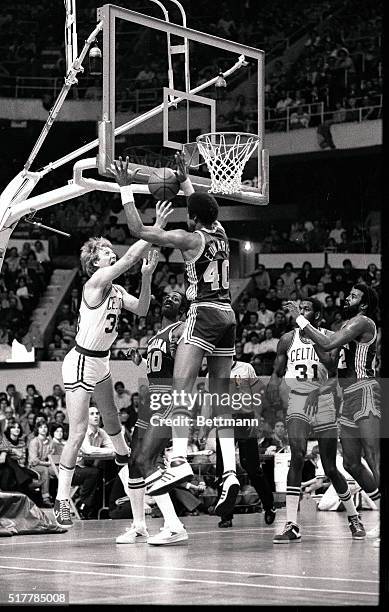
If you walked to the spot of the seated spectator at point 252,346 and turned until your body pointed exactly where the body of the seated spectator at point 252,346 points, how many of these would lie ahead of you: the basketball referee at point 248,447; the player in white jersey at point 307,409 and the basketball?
3

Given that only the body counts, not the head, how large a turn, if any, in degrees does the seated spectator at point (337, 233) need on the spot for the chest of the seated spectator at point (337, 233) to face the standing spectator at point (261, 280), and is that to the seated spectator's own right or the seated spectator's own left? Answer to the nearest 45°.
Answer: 0° — they already face them

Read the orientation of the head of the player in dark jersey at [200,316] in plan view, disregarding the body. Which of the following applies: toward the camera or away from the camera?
away from the camera

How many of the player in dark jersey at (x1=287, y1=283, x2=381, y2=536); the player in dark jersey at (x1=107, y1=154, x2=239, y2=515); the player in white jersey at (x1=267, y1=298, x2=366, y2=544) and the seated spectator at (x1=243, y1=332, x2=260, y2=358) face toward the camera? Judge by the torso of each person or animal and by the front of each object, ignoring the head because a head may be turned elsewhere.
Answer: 2

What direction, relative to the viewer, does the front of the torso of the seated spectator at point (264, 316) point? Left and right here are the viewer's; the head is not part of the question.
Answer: facing the viewer and to the left of the viewer

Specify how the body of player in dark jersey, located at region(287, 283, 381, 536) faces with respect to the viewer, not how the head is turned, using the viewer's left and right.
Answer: facing to the left of the viewer

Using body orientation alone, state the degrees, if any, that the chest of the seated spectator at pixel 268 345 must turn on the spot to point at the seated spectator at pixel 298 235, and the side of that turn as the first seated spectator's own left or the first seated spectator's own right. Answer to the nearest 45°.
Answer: approximately 135° to the first seated spectator's own right

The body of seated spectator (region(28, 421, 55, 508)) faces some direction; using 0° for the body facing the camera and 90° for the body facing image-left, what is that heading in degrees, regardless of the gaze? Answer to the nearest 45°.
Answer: approximately 315°

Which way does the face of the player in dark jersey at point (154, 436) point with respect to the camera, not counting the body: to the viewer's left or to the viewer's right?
to the viewer's left

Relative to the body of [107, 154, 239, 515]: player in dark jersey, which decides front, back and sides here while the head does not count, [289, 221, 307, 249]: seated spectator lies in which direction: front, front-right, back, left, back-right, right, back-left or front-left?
front-right

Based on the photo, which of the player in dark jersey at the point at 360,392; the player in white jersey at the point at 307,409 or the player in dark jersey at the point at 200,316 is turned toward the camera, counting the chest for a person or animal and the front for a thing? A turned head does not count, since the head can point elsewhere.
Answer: the player in white jersey

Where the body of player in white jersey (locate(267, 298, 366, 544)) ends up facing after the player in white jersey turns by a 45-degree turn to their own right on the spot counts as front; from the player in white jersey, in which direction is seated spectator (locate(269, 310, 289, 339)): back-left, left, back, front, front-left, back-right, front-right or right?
back-right

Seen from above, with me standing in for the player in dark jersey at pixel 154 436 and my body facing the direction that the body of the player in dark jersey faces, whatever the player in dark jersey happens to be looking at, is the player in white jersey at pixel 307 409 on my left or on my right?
on my left

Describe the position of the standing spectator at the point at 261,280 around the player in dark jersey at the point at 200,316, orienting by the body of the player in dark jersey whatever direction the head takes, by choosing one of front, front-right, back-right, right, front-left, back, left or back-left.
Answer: front-right

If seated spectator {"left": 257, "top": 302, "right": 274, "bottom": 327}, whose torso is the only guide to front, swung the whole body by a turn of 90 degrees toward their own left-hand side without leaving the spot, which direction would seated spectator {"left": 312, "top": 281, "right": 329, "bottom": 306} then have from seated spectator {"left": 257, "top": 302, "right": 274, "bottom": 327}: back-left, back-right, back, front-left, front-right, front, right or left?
front-left

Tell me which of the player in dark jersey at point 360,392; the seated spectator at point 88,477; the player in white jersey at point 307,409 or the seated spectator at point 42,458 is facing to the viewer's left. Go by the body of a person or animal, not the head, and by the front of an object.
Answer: the player in dark jersey

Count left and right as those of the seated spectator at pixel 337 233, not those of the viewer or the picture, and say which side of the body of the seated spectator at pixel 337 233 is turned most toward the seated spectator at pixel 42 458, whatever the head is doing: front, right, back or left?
front

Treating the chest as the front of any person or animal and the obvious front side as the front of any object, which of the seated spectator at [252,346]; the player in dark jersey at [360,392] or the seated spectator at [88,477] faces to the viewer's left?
the player in dark jersey
